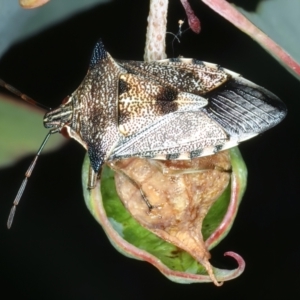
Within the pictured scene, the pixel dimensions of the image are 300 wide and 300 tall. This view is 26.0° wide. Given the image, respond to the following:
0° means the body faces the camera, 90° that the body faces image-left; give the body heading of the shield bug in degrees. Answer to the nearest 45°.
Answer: approximately 90°
